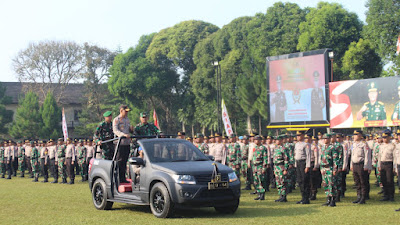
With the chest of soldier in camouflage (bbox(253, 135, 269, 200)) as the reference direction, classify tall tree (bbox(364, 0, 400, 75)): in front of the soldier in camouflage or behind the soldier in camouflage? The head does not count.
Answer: behind

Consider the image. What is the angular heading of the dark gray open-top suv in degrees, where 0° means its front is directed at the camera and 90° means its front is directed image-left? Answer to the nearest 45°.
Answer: approximately 315°

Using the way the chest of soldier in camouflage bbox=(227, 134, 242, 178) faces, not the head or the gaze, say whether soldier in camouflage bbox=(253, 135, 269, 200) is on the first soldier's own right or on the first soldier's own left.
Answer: on the first soldier's own left

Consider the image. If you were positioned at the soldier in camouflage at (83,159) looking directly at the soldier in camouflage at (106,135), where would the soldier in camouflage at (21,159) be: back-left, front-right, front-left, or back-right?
back-right

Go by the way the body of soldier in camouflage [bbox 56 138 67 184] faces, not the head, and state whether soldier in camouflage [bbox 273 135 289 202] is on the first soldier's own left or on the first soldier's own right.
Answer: on the first soldier's own left

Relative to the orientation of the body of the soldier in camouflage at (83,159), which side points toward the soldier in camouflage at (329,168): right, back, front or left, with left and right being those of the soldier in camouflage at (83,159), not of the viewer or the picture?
left

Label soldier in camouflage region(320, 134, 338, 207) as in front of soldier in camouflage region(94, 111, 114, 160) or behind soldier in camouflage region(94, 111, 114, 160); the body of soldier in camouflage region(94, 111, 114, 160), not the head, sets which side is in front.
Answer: in front

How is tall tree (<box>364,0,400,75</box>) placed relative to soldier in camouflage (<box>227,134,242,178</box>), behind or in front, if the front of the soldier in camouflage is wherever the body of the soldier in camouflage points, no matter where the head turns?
behind

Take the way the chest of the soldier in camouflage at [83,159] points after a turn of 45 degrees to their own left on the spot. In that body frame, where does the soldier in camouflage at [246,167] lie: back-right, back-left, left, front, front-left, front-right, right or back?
front-left

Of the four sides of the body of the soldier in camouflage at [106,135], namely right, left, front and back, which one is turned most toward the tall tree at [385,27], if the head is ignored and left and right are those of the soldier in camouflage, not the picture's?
left

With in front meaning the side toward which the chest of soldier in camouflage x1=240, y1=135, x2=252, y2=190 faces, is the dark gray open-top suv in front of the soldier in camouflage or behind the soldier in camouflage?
in front
